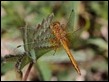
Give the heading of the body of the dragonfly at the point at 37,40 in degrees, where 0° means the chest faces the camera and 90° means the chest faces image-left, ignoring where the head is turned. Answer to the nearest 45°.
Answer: approximately 135°

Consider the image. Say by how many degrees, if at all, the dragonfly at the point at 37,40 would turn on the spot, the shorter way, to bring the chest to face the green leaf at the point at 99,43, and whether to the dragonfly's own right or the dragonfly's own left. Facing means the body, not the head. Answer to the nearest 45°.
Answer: approximately 90° to the dragonfly's own right
